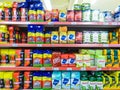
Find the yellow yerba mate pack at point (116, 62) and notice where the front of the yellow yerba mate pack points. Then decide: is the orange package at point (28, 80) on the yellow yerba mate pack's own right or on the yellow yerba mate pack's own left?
on the yellow yerba mate pack's own right

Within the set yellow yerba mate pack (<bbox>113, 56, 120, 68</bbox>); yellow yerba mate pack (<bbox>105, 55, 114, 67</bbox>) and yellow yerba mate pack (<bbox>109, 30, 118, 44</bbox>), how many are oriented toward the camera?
3

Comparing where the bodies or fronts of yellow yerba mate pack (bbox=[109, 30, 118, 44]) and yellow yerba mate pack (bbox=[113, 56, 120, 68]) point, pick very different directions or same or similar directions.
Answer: same or similar directions

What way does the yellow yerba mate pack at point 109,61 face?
toward the camera

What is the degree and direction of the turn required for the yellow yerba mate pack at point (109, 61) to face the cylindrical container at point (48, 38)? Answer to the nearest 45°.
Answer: approximately 90° to its right

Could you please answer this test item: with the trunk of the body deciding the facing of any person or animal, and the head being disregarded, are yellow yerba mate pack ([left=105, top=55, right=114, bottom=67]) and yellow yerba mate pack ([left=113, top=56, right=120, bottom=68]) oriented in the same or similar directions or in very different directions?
same or similar directions

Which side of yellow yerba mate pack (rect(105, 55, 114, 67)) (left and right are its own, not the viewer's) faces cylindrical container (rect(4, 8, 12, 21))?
right

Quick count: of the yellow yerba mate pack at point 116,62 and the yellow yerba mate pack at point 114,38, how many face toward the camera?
2

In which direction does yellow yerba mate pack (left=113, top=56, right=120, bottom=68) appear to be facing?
toward the camera
